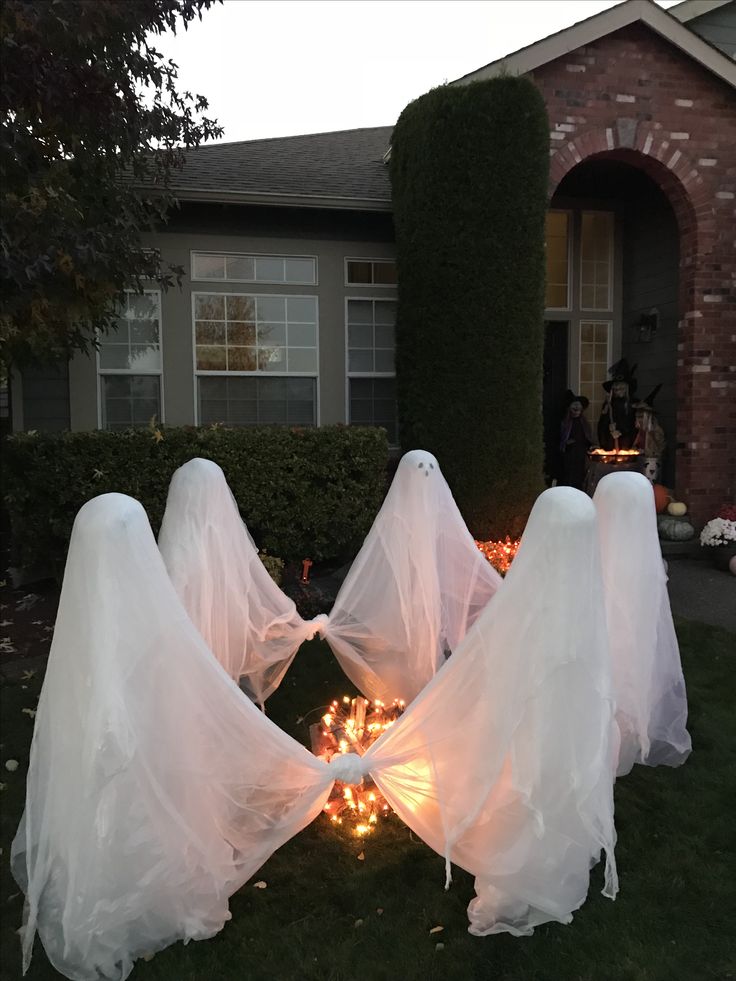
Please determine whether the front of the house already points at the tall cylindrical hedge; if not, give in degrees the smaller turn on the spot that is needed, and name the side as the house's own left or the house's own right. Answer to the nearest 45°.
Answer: approximately 45° to the house's own left

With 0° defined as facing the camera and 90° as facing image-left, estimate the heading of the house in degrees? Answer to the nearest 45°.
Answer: approximately 0°

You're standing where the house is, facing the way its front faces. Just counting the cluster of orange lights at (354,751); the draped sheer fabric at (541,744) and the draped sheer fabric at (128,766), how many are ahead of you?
3

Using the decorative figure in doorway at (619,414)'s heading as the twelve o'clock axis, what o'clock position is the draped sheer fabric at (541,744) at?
The draped sheer fabric is roughly at 12 o'clock from the decorative figure in doorway.

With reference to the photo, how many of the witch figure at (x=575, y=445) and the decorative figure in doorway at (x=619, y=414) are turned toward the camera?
2
